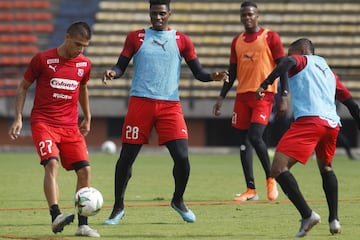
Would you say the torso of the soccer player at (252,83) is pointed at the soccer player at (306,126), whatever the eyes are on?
no

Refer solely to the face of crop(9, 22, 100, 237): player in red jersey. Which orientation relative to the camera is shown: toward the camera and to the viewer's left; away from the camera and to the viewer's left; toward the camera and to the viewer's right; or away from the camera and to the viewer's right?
toward the camera and to the viewer's right

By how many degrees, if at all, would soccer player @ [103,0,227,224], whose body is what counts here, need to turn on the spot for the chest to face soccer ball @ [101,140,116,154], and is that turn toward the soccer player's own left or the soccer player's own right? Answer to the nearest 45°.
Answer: approximately 180°

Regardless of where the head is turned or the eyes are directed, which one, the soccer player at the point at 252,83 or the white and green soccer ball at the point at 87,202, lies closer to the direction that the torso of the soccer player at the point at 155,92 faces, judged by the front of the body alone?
the white and green soccer ball

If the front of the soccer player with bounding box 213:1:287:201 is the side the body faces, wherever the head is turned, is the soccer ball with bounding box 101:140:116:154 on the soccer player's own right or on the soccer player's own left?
on the soccer player's own right

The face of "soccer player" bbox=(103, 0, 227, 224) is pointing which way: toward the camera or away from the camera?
toward the camera

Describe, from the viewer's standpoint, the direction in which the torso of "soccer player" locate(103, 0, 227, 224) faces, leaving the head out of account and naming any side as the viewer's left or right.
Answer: facing the viewer

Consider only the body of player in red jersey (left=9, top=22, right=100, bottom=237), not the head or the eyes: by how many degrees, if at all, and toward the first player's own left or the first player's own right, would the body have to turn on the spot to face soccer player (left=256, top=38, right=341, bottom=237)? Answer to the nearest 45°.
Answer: approximately 45° to the first player's own left

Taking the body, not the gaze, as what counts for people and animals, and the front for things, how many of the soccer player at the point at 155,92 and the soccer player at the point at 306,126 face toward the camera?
1

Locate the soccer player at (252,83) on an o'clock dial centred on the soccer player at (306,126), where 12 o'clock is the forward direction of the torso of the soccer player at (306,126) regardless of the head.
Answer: the soccer player at (252,83) is roughly at 1 o'clock from the soccer player at (306,126).

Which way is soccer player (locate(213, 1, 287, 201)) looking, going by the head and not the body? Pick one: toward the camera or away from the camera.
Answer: toward the camera

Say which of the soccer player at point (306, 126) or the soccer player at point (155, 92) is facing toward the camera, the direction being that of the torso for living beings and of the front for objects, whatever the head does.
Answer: the soccer player at point (155, 92)

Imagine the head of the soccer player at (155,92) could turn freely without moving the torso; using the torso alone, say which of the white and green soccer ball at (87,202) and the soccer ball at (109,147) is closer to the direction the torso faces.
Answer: the white and green soccer ball

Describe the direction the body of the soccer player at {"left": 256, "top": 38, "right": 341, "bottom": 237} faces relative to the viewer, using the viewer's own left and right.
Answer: facing away from the viewer and to the left of the viewer

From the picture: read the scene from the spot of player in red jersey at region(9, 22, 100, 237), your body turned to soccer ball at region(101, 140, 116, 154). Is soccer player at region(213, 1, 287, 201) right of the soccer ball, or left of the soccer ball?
right

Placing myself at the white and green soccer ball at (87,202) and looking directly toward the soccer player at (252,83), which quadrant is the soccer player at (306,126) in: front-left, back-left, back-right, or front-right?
front-right

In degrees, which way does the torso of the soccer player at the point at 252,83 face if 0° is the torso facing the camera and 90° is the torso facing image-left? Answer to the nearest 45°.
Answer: approximately 45°
